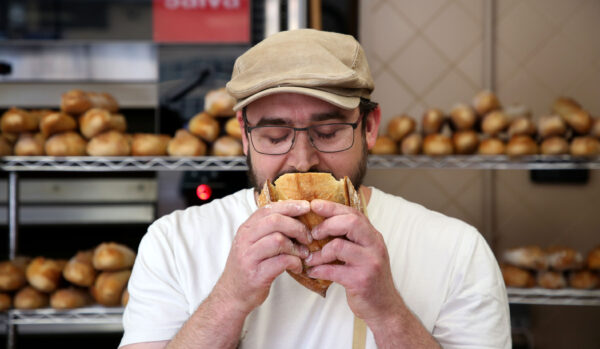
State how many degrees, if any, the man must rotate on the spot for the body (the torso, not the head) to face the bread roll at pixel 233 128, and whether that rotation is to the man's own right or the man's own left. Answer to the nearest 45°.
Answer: approximately 180°

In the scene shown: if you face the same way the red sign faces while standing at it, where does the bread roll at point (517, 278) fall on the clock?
The bread roll is roughly at 10 o'clock from the red sign.

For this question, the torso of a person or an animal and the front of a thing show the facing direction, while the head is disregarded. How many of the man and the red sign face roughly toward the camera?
2

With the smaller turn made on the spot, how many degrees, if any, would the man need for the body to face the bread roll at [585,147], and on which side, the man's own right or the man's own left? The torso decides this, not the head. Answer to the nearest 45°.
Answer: approximately 135° to the man's own left

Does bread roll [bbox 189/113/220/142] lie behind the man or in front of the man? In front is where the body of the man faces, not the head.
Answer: behind

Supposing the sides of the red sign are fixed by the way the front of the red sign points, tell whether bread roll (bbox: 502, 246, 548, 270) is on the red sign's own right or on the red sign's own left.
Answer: on the red sign's own left

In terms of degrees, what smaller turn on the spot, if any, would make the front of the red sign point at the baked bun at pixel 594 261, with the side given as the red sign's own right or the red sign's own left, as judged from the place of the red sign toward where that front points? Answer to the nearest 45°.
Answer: approximately 90° to the red sign's own left

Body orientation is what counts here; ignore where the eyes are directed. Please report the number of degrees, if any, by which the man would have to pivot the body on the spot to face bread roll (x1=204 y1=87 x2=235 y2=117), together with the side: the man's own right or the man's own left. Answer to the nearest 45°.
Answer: approximately 180°

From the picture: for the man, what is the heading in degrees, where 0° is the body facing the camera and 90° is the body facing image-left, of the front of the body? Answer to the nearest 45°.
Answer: approximately 0°

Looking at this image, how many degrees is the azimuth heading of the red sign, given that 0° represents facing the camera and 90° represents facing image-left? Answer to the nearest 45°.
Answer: approximately 0°
